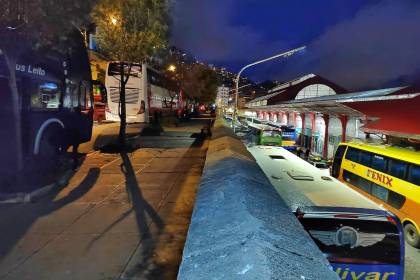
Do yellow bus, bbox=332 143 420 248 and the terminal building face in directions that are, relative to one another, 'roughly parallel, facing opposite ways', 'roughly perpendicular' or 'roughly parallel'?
roughly perpendicular

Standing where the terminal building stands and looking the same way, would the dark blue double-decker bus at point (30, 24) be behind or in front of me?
in front

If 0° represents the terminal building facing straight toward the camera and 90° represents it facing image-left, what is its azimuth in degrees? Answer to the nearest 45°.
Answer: approximately 45°

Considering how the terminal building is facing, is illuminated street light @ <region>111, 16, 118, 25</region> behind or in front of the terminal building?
in front

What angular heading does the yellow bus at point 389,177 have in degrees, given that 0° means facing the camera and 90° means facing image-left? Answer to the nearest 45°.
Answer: approximately 135°

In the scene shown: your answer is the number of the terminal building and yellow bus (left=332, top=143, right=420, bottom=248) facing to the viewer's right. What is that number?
0
